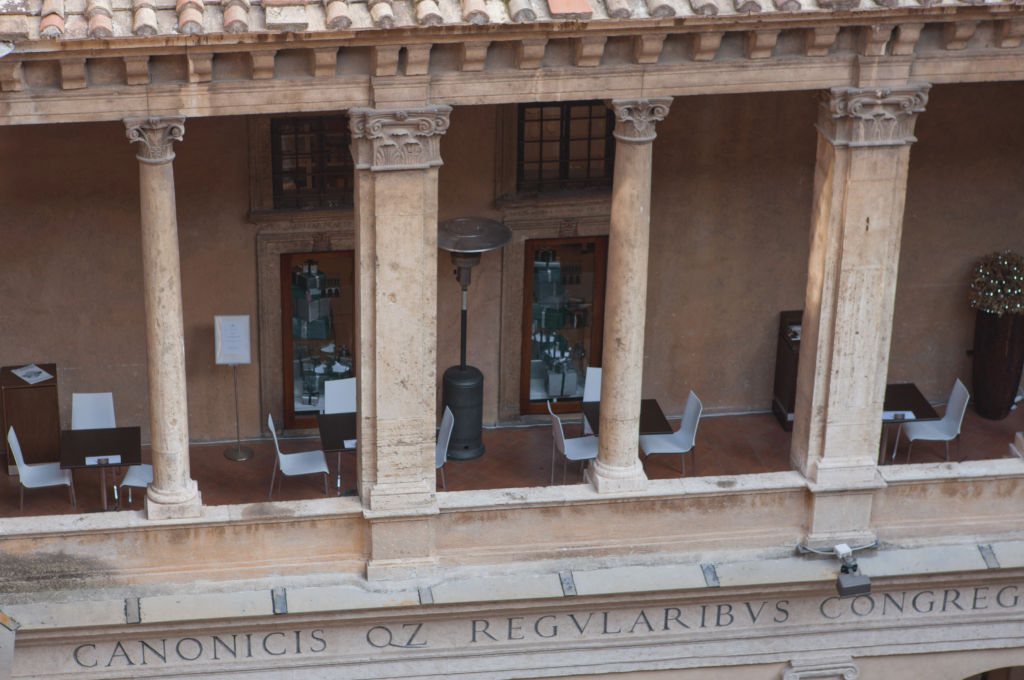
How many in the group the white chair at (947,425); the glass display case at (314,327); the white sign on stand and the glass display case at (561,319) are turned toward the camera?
3

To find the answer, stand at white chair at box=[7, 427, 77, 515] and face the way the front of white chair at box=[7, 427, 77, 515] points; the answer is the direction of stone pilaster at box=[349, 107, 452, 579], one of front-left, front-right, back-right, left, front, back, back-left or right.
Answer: front-right

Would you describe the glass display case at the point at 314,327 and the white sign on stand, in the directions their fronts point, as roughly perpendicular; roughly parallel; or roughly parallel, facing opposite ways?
roughly parallel

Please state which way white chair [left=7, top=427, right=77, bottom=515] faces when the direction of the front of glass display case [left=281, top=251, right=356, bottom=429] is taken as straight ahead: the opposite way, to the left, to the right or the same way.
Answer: to the left

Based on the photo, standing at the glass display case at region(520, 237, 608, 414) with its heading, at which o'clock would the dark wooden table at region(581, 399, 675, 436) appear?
The dark wooden table is roughly at 11 o'clock from the glass display case.

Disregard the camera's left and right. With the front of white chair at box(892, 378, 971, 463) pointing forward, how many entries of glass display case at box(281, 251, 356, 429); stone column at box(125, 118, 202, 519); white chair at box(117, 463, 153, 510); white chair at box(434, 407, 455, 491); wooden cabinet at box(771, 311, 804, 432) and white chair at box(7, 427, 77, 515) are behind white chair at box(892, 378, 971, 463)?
0

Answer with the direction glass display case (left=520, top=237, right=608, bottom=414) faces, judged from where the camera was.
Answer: facing the viewer

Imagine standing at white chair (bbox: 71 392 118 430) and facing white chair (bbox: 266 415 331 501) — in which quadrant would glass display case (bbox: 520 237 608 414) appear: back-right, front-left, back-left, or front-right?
front-left

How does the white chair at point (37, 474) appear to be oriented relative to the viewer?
to the viewer's right

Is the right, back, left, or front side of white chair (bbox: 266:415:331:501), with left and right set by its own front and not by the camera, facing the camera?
right

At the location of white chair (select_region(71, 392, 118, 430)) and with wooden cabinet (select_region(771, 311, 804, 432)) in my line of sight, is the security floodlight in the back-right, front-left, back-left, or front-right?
front-right

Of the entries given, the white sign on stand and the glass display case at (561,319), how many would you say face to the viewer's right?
0

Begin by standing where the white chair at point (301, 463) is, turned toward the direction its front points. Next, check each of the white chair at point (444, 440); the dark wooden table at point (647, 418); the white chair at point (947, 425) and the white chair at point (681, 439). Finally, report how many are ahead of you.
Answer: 4

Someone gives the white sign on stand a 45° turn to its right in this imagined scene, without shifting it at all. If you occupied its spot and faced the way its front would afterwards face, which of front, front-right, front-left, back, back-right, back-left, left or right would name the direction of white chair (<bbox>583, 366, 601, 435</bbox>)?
back-left

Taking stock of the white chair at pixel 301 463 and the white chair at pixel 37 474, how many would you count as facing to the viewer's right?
2

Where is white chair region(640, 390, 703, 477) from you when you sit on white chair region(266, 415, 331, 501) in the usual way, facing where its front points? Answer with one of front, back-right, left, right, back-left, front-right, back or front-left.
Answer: front

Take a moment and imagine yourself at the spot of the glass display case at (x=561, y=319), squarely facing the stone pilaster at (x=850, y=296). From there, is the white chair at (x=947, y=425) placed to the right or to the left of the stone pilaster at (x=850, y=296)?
left

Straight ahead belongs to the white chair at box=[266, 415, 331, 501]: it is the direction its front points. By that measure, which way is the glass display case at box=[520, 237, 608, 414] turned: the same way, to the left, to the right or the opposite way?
to the right

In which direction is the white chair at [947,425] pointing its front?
to the viewer's left

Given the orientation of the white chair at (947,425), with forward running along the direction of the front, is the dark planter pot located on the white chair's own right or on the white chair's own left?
on the white chair's own right

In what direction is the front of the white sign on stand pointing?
toward the camera

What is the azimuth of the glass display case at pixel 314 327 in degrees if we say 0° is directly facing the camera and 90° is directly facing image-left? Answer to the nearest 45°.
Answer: approximately 0°
